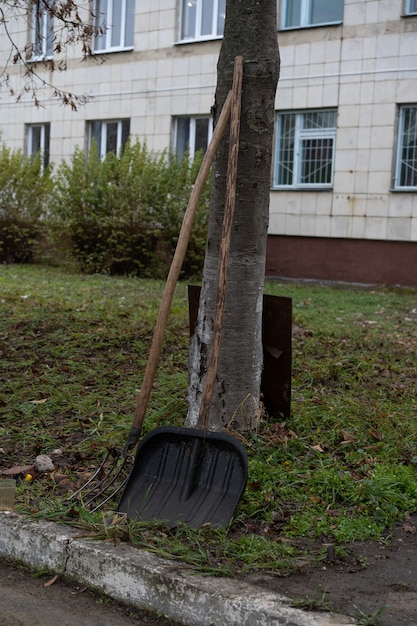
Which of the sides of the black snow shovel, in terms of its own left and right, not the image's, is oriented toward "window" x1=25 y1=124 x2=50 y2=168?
back

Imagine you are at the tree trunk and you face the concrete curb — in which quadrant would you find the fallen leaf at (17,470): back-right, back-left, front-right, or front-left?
front-right

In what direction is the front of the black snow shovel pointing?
toward the camera

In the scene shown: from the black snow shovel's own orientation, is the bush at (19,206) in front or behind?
behind

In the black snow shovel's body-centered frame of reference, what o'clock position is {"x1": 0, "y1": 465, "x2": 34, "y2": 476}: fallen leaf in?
The fallen leaf is roughly at 4 o'clock from the black snow shovel.

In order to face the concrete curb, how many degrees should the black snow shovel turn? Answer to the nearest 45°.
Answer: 0° — it already faces it

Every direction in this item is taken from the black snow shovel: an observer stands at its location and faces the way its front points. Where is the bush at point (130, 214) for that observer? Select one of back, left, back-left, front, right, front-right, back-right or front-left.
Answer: back

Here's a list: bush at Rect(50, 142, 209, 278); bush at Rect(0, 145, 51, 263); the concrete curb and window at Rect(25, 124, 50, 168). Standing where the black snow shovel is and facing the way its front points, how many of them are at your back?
3
